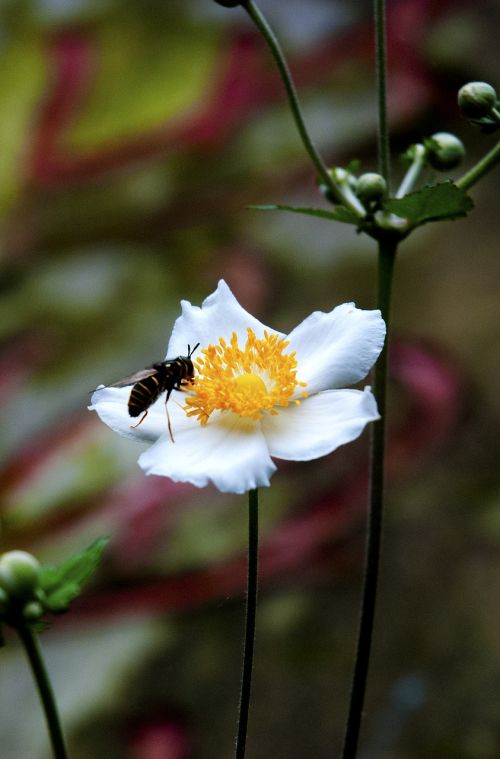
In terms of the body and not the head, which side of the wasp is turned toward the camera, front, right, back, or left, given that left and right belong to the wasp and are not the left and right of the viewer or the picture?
right
